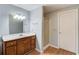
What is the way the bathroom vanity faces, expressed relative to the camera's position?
facing the viewer and to the right of the viewer
